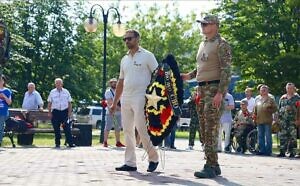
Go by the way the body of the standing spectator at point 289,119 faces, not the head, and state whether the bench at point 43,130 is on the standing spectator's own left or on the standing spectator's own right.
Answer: on the standing spectator's own right

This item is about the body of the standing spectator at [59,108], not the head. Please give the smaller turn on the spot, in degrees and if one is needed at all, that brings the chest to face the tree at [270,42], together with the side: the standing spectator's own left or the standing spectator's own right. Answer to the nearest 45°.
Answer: approximately 135° to the standing spectator's own left

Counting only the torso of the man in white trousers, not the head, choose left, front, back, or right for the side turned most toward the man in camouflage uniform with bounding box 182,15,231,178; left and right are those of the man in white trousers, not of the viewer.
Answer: left

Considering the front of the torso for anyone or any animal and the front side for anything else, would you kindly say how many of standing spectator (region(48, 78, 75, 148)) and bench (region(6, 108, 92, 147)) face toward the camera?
2

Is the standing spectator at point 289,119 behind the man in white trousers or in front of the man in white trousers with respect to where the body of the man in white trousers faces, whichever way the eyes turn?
behind

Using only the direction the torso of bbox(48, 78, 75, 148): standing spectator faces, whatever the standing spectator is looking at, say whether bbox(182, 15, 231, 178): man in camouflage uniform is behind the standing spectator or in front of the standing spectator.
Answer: in front

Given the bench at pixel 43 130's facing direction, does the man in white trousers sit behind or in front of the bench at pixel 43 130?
in front
